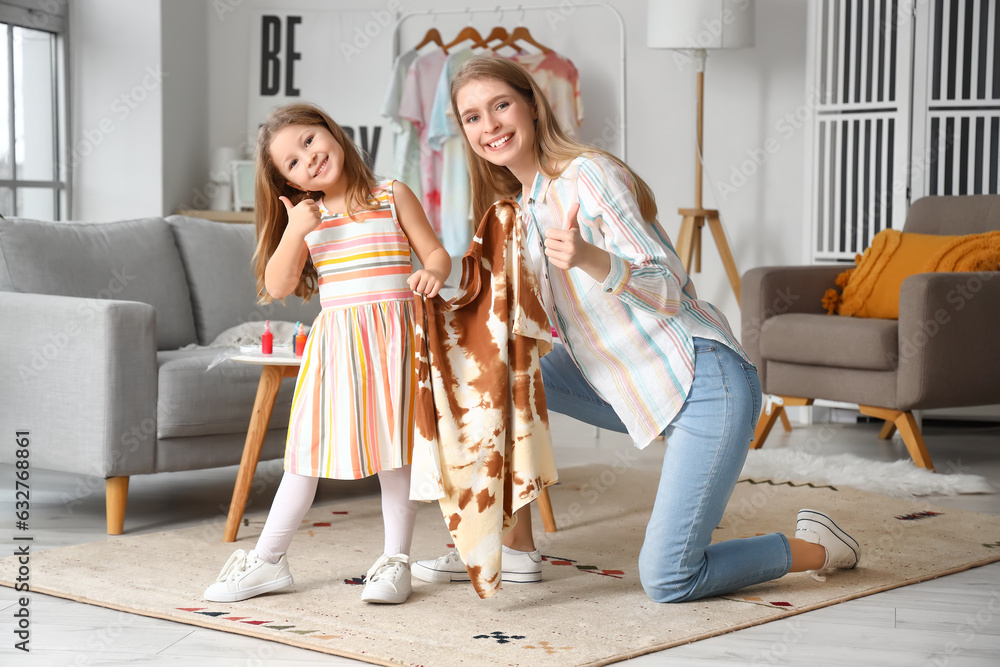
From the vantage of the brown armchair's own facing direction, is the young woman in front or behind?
in front

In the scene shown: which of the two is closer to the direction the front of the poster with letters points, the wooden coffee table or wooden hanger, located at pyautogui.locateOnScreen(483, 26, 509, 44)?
the wooden coffee table

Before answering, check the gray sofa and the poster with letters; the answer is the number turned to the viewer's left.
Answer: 0

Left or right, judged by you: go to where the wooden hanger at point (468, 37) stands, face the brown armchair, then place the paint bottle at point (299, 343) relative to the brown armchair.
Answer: right

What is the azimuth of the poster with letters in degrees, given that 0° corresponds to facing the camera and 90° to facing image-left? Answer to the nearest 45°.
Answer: approximately 0°

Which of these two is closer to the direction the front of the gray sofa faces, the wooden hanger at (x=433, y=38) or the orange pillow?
the orange pillow

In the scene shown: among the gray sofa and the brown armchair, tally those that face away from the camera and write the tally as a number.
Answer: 0

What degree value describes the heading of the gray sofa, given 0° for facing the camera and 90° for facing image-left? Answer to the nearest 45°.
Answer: approximately 315°

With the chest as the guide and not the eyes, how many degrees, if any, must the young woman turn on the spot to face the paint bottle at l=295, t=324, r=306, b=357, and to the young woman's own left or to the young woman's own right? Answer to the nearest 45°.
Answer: approximately 90° to the young woman's own right

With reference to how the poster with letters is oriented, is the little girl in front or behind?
in front

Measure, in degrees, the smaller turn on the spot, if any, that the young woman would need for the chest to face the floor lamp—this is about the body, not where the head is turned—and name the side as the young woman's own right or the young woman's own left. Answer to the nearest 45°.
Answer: approximately 135° to the young woman's own right

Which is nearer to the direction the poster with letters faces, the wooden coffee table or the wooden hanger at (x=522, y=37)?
the wooden coffee table
